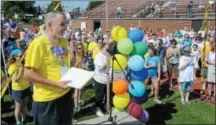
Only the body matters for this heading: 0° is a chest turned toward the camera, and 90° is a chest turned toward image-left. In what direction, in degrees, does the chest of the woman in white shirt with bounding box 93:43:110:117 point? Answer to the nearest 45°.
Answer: approximately 315°

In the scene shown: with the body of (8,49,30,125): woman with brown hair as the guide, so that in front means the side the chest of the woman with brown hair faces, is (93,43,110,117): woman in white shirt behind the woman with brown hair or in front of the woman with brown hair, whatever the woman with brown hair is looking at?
in front

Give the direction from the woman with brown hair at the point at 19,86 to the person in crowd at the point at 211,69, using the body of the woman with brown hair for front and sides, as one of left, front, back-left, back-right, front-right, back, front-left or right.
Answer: front-right

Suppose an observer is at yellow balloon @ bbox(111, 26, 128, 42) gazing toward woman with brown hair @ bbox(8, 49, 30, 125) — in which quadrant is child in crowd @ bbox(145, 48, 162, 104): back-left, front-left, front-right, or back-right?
back-right

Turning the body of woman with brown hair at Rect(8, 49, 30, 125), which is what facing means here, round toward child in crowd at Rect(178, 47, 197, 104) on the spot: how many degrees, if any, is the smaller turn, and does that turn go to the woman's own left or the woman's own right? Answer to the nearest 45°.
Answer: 0° — they already face them
